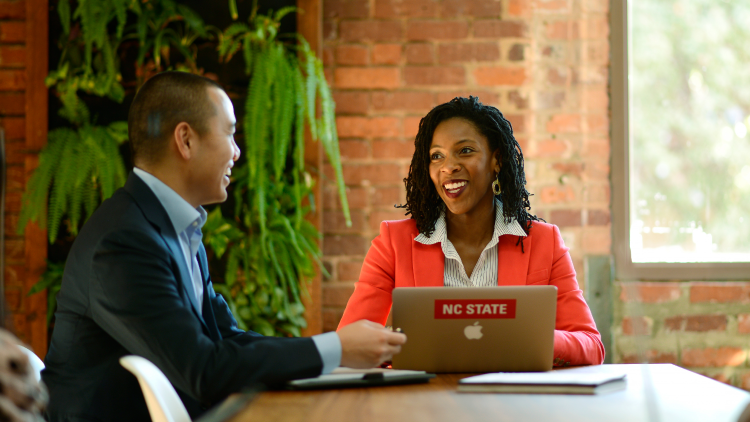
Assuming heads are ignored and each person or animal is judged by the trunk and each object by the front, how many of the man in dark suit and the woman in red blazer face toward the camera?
1

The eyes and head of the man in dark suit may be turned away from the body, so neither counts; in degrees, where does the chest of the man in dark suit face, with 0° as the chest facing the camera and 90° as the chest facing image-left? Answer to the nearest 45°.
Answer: approximately 270°

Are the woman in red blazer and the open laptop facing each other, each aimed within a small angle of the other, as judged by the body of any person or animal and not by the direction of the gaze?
yes

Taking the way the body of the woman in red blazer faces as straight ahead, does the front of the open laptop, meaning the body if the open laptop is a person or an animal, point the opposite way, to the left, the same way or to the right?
the opposite way

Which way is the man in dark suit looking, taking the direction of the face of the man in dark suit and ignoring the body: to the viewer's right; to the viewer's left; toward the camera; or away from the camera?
to the viewer's right

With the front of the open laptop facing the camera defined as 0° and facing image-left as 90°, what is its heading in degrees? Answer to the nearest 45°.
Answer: approximately 180°

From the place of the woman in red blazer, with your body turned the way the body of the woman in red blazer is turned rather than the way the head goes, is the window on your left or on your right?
on your left

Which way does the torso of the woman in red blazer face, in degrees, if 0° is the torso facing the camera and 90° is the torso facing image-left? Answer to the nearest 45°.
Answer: approximately 0°

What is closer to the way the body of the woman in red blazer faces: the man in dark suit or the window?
the man in dark suit

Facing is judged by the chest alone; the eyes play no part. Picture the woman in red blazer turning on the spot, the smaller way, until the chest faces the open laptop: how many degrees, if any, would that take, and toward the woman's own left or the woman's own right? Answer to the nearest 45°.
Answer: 0° — they already face it

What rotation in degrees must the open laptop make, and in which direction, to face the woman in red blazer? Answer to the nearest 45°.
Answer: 0° — it already faces them

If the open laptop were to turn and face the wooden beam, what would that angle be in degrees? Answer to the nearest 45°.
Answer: approximately 45° to its left
